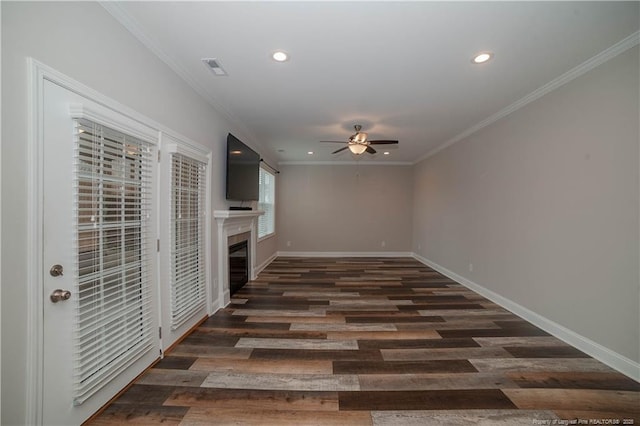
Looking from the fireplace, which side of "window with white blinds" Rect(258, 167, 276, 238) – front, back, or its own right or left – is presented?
right

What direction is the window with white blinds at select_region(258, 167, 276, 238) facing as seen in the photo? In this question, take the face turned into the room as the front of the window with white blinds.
to the viewer's right

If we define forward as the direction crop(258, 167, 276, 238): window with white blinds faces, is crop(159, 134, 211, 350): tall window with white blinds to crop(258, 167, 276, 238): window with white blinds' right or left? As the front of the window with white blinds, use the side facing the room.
on its right

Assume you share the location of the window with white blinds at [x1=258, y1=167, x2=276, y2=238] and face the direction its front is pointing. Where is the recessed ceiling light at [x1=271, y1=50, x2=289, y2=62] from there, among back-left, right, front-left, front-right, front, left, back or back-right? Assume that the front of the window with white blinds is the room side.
right

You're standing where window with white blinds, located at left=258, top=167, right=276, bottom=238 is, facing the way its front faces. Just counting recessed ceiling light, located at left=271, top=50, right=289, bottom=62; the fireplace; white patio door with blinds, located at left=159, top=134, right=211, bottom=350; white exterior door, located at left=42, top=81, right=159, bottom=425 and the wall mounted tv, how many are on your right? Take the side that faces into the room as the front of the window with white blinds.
5

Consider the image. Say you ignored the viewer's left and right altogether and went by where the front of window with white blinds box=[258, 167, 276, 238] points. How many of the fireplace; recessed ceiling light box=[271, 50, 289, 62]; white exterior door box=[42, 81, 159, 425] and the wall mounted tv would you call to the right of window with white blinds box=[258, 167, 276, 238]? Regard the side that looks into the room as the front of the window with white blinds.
4

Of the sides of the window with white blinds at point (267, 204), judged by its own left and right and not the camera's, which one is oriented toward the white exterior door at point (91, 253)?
right

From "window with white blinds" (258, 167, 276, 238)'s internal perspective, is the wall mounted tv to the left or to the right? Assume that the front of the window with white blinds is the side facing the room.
on its right
